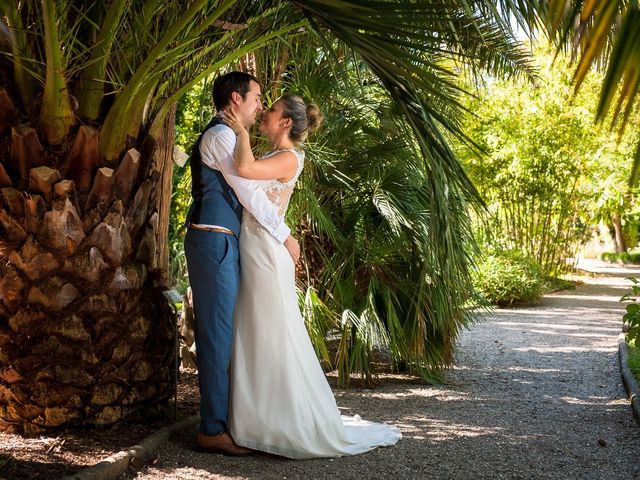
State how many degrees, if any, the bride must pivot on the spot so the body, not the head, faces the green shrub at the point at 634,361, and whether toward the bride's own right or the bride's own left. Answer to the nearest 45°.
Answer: approximately 135° to the bride's own right

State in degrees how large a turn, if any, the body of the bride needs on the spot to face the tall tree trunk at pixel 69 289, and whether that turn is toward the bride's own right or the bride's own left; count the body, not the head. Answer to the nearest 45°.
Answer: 0° — they already face it

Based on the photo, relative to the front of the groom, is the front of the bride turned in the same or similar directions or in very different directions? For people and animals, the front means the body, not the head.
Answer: very different directions

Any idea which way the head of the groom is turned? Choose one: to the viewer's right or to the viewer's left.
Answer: to the viewer's right

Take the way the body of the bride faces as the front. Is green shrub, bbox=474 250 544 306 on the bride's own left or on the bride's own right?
on the bride's own right

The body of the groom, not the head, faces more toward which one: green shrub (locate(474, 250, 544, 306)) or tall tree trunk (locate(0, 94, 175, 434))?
the green shrub

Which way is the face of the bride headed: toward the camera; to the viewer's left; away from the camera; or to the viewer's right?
to the viewer's left

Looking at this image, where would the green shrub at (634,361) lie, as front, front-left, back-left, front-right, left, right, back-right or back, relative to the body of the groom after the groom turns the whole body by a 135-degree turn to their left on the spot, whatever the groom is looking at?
right

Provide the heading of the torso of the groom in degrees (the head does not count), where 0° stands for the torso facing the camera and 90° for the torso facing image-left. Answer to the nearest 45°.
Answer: approximately 270°

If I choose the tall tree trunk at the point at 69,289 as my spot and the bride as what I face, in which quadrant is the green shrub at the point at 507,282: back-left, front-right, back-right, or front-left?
front-left

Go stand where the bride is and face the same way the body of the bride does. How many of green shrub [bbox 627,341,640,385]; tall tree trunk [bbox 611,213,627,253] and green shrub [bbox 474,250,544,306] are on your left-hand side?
0

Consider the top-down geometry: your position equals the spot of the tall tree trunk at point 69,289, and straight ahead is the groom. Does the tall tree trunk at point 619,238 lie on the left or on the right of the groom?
left

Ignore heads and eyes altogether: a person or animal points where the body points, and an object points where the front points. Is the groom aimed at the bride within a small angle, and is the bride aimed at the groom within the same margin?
yes

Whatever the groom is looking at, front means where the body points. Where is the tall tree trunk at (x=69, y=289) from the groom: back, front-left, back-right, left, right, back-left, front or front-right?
back

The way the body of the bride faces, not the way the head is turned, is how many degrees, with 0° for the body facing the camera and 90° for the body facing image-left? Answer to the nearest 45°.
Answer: approximately 90°

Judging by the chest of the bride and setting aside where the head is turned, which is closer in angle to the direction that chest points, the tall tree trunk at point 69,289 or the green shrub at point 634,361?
the tall tree trunk

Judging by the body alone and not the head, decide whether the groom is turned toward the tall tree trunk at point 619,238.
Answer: no
